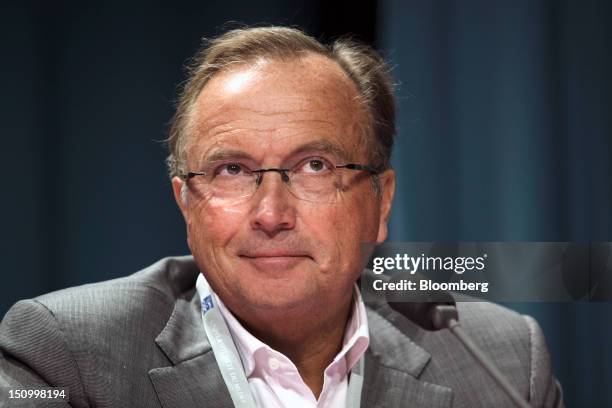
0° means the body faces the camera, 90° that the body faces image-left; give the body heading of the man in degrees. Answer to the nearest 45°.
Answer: approximately 0°
